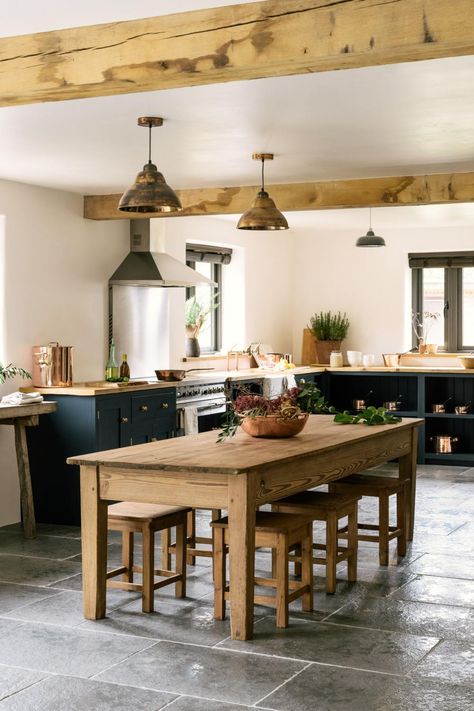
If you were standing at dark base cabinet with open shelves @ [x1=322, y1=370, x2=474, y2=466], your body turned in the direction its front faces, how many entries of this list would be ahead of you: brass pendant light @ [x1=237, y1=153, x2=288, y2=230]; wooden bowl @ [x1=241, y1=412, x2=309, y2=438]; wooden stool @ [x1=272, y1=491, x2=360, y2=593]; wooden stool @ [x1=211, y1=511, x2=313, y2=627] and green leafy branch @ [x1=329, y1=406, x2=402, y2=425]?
5

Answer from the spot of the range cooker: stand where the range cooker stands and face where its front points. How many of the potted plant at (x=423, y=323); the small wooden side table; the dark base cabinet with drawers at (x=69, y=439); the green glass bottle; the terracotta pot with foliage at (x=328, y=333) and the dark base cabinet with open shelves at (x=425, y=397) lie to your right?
3

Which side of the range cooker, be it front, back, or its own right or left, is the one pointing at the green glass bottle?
right

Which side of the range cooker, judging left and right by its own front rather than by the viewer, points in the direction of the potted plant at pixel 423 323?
left

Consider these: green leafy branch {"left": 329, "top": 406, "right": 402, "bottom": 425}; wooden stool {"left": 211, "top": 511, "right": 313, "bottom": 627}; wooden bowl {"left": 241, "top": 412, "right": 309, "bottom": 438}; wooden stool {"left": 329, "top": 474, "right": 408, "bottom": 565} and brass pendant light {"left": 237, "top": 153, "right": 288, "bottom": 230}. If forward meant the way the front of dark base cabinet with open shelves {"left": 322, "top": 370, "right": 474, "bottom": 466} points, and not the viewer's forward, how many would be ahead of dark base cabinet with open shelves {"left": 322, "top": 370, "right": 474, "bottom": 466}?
5

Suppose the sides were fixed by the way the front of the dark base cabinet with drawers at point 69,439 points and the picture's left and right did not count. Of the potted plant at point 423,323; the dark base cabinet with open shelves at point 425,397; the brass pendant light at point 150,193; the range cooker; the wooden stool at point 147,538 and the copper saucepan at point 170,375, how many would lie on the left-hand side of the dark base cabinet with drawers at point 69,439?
4

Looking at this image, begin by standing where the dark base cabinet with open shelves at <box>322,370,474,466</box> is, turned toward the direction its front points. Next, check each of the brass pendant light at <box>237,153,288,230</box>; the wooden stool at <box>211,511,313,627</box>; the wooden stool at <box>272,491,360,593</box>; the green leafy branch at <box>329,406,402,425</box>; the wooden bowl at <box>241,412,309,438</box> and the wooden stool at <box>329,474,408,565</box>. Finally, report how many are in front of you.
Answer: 6

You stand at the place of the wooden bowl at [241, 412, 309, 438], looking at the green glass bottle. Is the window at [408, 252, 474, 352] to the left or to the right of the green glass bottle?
right

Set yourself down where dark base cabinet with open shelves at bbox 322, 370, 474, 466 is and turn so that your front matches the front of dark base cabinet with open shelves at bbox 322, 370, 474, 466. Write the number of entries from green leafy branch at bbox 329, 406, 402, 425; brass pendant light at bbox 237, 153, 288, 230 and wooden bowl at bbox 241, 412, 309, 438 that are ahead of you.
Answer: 3

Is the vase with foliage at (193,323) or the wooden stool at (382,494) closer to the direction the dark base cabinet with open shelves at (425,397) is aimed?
the wooden stool

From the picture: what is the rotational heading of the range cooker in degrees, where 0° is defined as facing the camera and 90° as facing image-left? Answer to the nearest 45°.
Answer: approximately 315°

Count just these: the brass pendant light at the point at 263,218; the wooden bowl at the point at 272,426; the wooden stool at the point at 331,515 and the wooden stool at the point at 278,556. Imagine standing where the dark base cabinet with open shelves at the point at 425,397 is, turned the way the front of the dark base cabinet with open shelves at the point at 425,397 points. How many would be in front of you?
4
